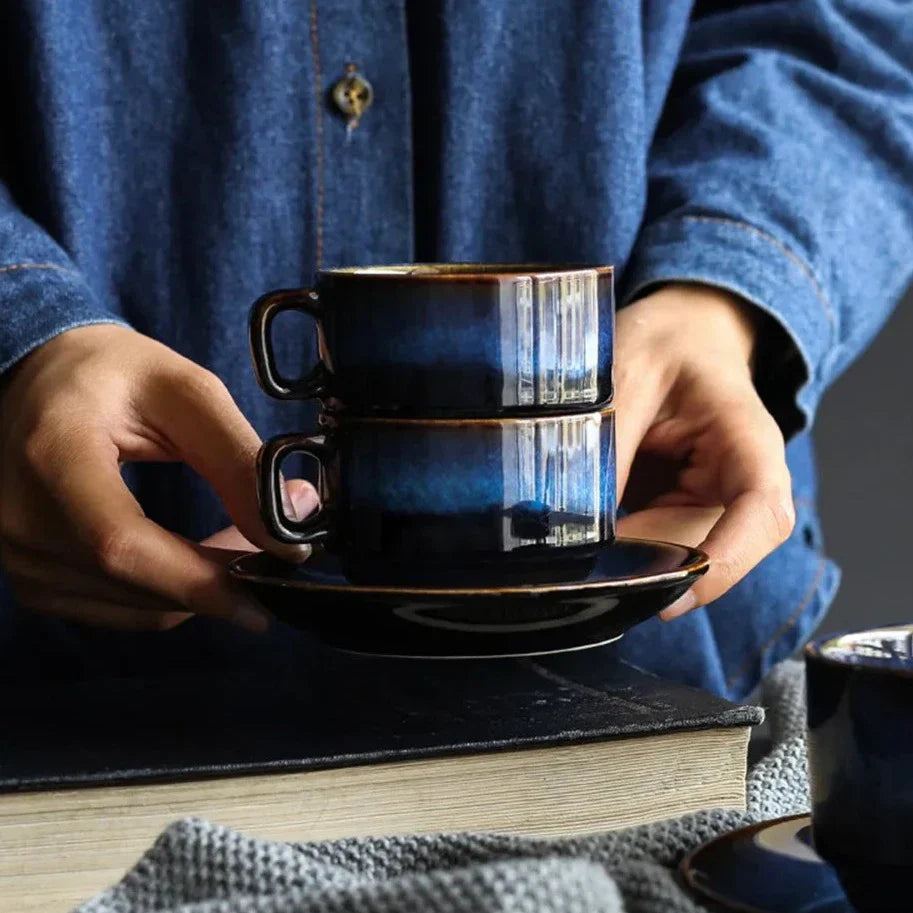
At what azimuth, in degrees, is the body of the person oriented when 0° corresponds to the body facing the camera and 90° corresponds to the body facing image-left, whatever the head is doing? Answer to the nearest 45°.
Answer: approximately 0°

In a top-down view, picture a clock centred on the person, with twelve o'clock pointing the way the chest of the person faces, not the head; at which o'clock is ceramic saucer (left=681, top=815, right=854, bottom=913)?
The ceramic saucer is roughly at 12 o'clock from the person.

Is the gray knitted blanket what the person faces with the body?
yes

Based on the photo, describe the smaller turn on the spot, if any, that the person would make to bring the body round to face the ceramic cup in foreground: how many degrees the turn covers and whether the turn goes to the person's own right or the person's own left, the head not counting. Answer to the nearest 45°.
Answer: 0° — they already face it
